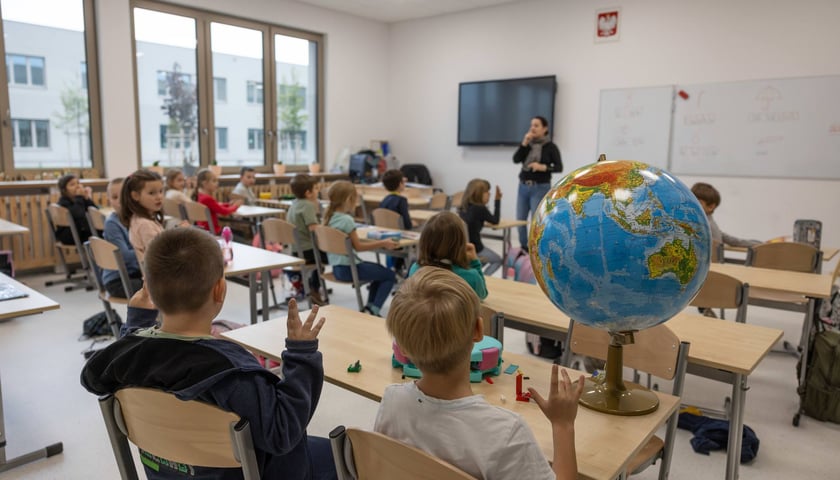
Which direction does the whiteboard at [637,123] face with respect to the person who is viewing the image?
facing the viewer and to the left of the viewer

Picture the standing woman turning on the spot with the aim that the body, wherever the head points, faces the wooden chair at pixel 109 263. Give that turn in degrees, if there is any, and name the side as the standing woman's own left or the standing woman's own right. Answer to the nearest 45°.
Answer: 0° — they already face it

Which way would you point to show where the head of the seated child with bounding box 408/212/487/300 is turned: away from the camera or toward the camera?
away from the camera

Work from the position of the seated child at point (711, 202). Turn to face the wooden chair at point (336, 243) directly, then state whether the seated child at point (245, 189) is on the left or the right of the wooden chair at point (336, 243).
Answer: right

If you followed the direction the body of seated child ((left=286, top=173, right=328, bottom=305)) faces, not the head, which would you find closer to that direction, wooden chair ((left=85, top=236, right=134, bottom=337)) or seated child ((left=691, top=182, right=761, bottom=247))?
the seated child

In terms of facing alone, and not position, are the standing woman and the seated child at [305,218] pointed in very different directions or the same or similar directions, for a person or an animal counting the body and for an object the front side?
very different directions

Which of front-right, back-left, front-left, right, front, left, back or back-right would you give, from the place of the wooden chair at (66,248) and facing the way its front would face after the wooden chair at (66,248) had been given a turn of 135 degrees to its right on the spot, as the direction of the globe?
front

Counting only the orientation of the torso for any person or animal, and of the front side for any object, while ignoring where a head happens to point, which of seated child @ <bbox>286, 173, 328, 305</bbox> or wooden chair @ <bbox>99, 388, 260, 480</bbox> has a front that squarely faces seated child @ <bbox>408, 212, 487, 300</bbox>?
the wooden chair

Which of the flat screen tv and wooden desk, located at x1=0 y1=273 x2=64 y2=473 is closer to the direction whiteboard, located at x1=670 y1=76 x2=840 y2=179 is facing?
the wooden desk

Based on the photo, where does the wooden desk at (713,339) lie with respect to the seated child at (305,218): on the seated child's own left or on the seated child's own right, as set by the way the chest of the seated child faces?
on the seated child's own right

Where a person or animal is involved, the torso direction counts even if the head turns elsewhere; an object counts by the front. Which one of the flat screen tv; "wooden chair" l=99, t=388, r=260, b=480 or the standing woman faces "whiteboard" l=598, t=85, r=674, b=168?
the wooden chair

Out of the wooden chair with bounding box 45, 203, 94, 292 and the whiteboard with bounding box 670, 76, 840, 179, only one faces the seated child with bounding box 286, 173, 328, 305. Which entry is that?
the whiteboard

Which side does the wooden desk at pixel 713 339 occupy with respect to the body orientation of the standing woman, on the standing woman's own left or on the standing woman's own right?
on the standing woman's own left

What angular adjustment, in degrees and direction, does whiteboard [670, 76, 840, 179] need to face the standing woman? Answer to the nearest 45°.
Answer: approximately 45° to its right

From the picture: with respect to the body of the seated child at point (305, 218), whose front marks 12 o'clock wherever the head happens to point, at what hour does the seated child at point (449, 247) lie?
the seated child at point (449, 247) is roughly at 4 o'clock from the seated child at point (305, 218).

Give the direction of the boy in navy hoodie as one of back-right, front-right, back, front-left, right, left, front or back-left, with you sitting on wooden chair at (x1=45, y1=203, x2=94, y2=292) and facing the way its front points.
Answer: back-right

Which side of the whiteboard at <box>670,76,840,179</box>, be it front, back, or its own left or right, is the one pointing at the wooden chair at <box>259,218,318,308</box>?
front
